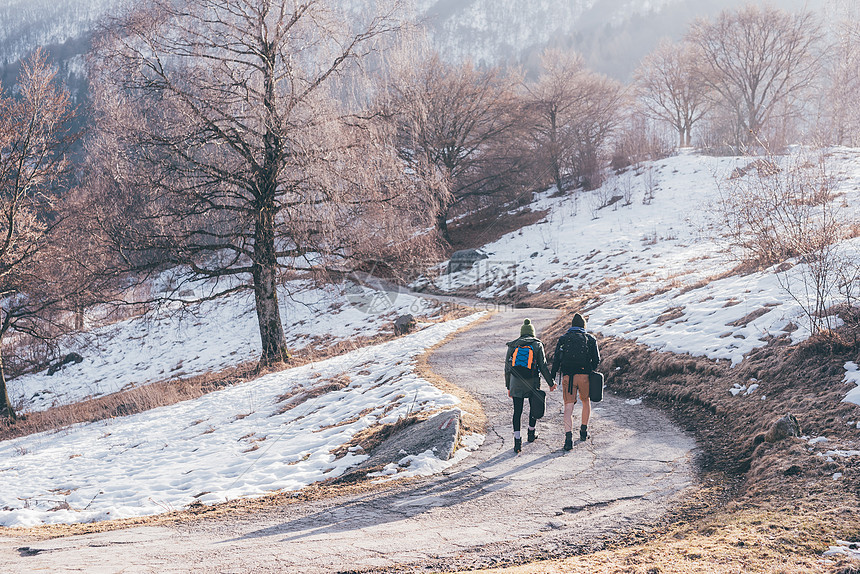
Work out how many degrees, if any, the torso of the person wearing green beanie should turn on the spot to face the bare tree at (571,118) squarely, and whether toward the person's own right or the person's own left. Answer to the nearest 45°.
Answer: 0° — they already face it

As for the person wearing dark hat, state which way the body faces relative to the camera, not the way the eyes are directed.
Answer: away from the camera

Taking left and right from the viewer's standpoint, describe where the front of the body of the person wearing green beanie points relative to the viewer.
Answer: facing away from the viewer

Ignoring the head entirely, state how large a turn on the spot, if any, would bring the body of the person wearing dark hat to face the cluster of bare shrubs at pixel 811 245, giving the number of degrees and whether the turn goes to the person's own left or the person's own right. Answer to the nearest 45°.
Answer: approximately 45° to the person's own right

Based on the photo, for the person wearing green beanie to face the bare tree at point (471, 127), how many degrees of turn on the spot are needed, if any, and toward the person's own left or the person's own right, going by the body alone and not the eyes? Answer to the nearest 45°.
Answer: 0° — they already face it

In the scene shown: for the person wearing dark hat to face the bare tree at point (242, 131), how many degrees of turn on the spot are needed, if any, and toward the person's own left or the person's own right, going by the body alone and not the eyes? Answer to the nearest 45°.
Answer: approximately 45° to the person's own left

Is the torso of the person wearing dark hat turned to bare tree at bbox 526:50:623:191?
yes

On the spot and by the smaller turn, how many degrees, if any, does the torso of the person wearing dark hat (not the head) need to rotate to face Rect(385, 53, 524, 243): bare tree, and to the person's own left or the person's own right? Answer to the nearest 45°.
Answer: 0° — they already face it
